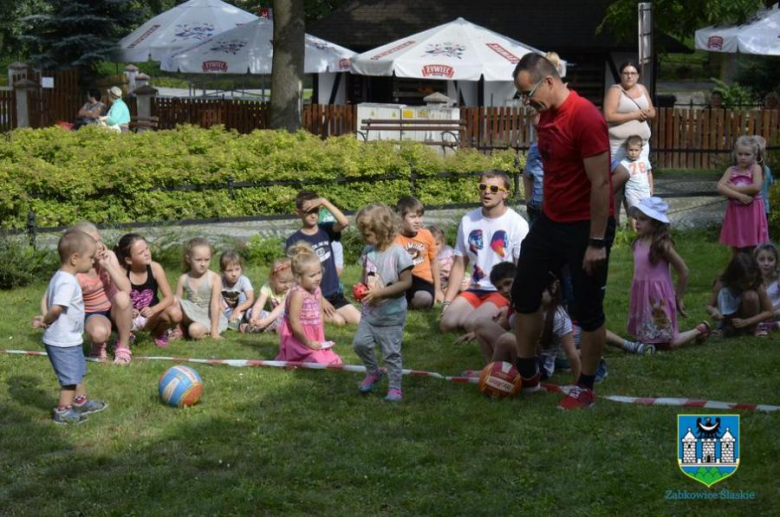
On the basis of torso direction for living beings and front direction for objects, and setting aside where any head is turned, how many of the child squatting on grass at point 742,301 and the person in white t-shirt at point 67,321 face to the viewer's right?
1

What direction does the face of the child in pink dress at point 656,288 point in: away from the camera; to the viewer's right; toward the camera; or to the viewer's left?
to the viewer's left

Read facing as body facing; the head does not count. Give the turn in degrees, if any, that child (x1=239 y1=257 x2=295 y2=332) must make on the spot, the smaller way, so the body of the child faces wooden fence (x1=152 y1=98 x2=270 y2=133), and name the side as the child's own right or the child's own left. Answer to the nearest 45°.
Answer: approximately 180°

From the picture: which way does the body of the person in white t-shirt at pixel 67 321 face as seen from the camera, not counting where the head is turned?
to the viewer's right

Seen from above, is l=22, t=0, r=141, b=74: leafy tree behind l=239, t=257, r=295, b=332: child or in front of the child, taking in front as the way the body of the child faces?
behind

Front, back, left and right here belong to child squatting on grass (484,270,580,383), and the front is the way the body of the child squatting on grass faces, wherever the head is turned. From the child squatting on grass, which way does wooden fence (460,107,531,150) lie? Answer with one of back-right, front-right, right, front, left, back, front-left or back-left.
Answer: back-right

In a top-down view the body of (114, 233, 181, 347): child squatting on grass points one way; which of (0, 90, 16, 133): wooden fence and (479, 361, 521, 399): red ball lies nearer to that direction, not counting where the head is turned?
the red ball

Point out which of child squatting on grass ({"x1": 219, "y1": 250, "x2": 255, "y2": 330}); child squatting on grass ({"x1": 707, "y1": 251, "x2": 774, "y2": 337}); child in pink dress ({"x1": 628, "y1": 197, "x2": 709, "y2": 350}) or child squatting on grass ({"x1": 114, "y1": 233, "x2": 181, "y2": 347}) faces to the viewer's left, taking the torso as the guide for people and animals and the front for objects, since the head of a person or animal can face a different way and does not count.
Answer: the child in pink dress

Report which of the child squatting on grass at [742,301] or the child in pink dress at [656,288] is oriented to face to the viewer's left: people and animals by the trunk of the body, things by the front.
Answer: the child in pink dress
